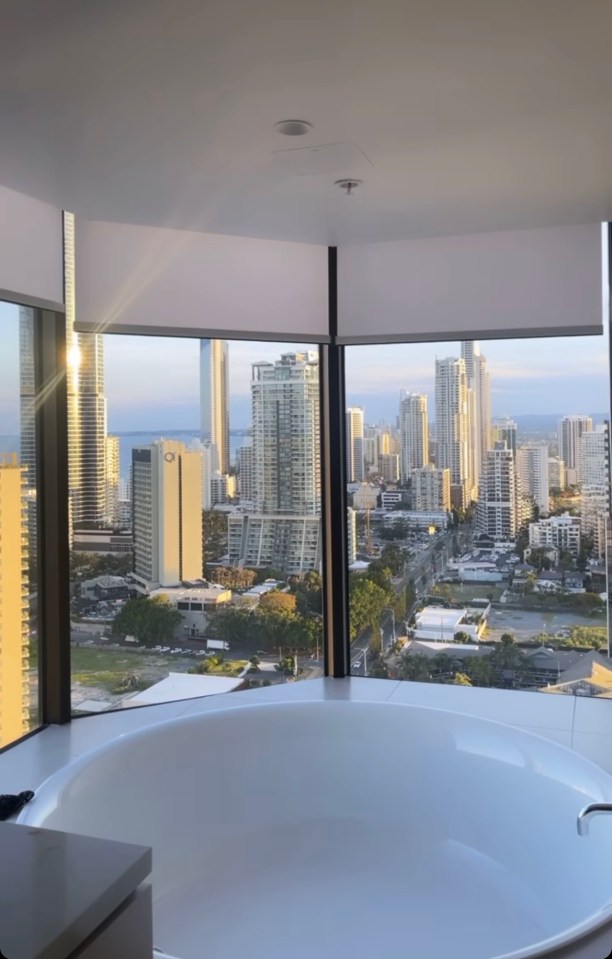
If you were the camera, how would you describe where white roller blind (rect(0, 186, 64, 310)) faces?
facing the viewer and to the right of the viewer

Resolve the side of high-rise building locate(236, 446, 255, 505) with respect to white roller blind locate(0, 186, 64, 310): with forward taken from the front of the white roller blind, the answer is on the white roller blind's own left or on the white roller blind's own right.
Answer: on the white roller blind's own left

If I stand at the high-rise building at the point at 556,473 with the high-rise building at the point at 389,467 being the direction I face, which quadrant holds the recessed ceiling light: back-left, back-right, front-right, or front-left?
front-left

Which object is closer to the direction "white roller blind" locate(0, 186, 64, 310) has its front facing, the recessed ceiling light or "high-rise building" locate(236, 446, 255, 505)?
the recessed ceiling light

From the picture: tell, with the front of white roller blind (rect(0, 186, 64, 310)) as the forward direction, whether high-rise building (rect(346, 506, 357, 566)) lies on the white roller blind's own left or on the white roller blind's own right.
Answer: on the white roller blind's own left

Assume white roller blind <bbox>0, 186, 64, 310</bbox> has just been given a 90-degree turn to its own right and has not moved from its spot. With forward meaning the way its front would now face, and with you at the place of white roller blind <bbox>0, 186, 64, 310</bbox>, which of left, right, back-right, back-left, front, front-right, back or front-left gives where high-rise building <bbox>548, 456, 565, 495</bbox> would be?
back-left

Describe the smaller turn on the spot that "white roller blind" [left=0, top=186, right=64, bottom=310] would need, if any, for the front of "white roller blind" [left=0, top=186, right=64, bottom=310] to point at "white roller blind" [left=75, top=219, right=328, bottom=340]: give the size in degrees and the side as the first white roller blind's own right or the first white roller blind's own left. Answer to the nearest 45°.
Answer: approximately 90° to the first white roller blind's own left

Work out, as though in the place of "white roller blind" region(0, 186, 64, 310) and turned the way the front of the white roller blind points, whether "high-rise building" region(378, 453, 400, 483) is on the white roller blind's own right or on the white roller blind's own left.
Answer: on the white roller blind's own left

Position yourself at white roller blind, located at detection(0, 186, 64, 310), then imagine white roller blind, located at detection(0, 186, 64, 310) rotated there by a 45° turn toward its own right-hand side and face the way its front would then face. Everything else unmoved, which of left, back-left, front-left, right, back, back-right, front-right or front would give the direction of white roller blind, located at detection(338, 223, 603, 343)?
left
